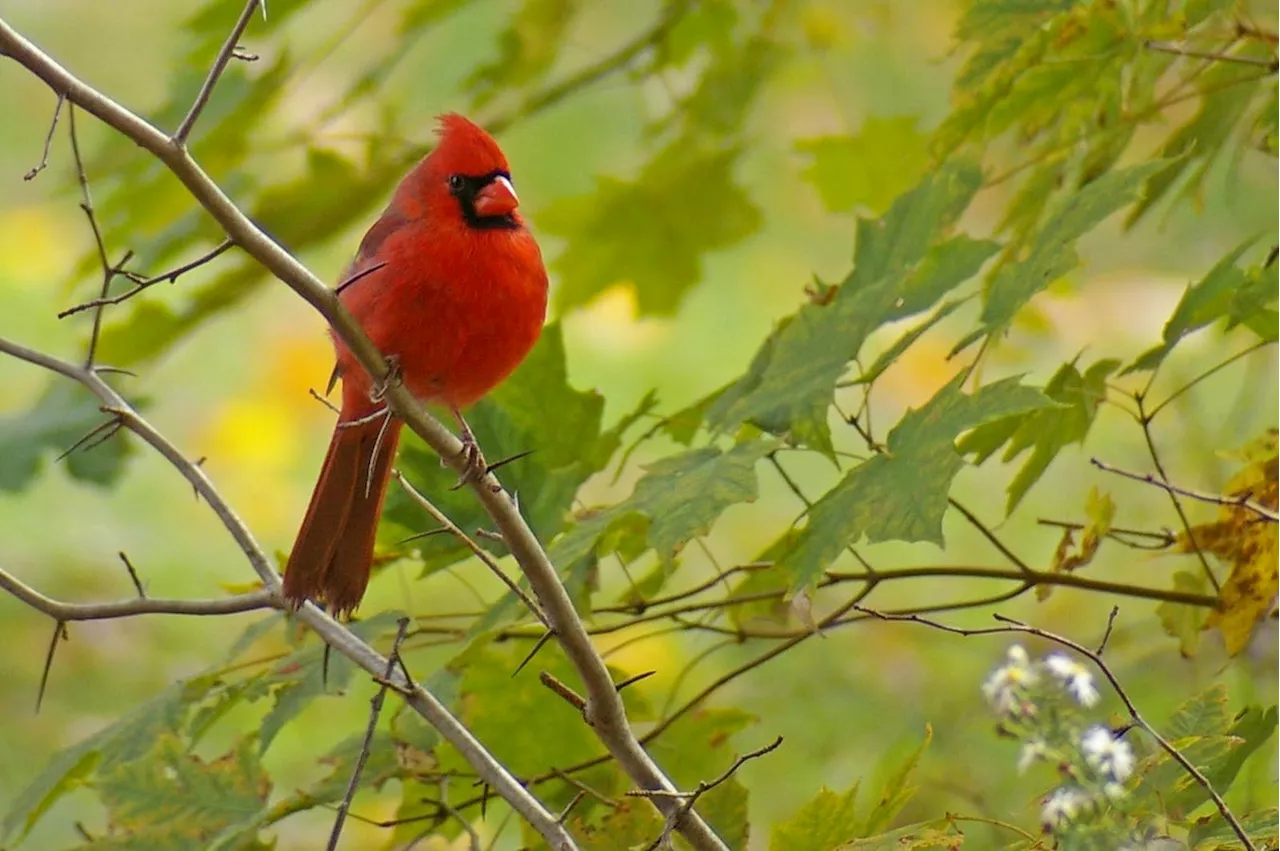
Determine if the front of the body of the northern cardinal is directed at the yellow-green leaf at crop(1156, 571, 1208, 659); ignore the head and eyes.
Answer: no

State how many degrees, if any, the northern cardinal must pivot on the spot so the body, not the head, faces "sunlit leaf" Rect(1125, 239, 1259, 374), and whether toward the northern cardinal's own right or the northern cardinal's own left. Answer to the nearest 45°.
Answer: approximately 45° to the northern cardinal's own left

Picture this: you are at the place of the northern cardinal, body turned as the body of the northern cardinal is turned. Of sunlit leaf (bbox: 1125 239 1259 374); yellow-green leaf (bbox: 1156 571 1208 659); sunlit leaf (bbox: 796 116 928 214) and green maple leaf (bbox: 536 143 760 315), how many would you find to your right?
0

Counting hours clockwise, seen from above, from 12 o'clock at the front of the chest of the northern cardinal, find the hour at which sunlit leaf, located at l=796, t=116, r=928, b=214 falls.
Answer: The sunlit leaf is roughly at 9 o'clock from the northern cardinal.

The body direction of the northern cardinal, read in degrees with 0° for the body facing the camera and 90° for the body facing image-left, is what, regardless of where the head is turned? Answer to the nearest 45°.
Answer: approximately 315°

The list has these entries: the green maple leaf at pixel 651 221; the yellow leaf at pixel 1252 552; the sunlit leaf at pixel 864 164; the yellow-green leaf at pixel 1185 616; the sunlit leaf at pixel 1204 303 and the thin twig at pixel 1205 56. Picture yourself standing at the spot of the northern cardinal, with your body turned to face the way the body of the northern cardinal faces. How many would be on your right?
0
